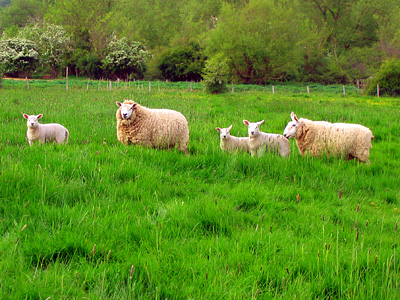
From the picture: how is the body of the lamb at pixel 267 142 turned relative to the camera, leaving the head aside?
to the viewer's left

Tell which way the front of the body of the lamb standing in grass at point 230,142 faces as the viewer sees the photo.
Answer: to the viewer's left

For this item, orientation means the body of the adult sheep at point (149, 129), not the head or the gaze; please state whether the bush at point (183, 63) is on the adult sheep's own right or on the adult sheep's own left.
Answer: on the adult sheep's own right

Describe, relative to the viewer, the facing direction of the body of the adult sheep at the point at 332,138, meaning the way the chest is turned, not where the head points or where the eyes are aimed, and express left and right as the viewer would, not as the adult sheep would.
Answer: facing to the left of the viewer

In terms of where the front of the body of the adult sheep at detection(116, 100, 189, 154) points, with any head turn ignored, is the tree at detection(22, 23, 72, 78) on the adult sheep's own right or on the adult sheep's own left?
on the adult sheep's own right

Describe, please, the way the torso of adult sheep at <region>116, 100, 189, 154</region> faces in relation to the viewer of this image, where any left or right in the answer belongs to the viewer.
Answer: facing to the left of the viewer

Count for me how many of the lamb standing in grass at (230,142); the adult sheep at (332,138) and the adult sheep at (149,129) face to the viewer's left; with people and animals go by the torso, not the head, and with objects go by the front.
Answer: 3

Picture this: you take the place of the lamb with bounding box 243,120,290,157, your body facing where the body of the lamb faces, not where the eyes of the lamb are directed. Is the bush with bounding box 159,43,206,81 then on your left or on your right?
on your right

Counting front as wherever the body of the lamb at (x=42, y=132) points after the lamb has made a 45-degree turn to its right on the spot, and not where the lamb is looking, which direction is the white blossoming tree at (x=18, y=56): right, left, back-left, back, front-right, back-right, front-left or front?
front-right

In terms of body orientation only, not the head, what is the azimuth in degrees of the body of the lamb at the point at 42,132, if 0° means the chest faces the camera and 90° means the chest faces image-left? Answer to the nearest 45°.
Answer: approximately 90°
